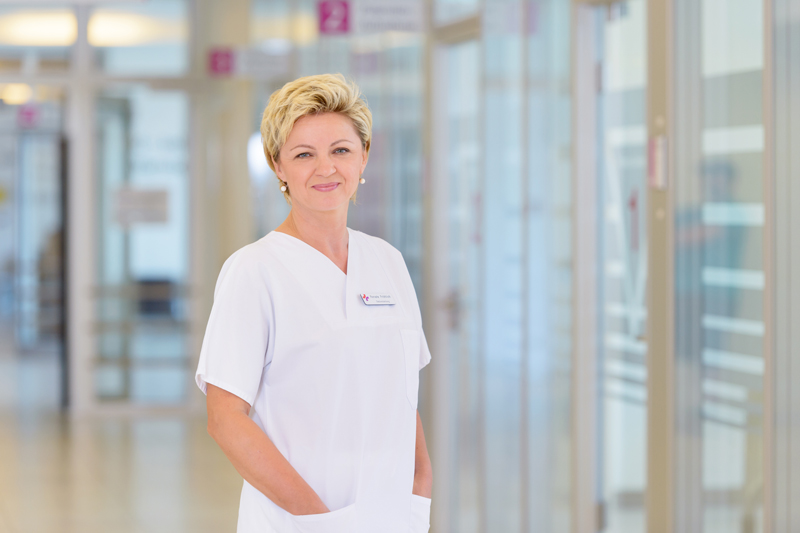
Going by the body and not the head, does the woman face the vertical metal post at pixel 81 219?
no

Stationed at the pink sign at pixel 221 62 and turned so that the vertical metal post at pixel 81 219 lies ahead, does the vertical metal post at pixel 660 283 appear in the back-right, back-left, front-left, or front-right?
back-left

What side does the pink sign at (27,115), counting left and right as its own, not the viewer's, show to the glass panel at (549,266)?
front

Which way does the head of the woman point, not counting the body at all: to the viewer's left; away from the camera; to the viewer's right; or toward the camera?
toward the camera

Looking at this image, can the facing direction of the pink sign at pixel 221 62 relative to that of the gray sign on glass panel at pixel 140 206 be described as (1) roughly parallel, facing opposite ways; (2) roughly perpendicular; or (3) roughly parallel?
roughly parallel

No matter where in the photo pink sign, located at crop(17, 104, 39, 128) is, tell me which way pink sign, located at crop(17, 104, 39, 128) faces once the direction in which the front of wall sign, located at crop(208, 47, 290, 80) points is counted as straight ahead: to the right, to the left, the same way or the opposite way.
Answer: the same way

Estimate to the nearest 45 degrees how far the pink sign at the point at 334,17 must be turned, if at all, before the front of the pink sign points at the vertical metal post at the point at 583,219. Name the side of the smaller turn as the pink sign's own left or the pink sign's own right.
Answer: approximately 45° to the pink sign's own left

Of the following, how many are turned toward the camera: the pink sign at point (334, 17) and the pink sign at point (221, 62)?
2

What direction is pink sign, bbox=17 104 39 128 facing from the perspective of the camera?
toward the camera

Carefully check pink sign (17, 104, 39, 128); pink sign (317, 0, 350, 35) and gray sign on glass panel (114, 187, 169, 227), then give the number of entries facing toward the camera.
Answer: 3

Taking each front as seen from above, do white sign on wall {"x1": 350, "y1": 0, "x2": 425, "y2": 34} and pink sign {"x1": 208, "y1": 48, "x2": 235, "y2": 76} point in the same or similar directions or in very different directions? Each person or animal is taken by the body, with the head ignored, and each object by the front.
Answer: same or similar directions

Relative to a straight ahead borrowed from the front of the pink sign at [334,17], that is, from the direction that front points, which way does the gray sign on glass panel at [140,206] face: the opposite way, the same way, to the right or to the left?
the same way

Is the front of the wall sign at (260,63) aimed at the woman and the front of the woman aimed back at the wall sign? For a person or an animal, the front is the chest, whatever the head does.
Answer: no

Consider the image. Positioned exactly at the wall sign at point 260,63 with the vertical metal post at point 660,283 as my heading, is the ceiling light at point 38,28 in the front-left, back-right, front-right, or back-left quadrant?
back-right

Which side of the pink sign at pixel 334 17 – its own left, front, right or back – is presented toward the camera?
front

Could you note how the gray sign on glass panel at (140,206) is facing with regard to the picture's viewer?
facing the viewer

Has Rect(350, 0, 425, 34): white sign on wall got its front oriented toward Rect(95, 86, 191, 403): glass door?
no

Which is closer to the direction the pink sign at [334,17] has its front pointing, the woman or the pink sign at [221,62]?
the woman

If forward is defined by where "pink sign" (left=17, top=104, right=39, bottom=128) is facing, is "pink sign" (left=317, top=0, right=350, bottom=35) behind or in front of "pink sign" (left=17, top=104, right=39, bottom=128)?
in front

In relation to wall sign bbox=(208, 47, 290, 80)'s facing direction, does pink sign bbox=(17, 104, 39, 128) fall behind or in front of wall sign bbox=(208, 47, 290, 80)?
behind
